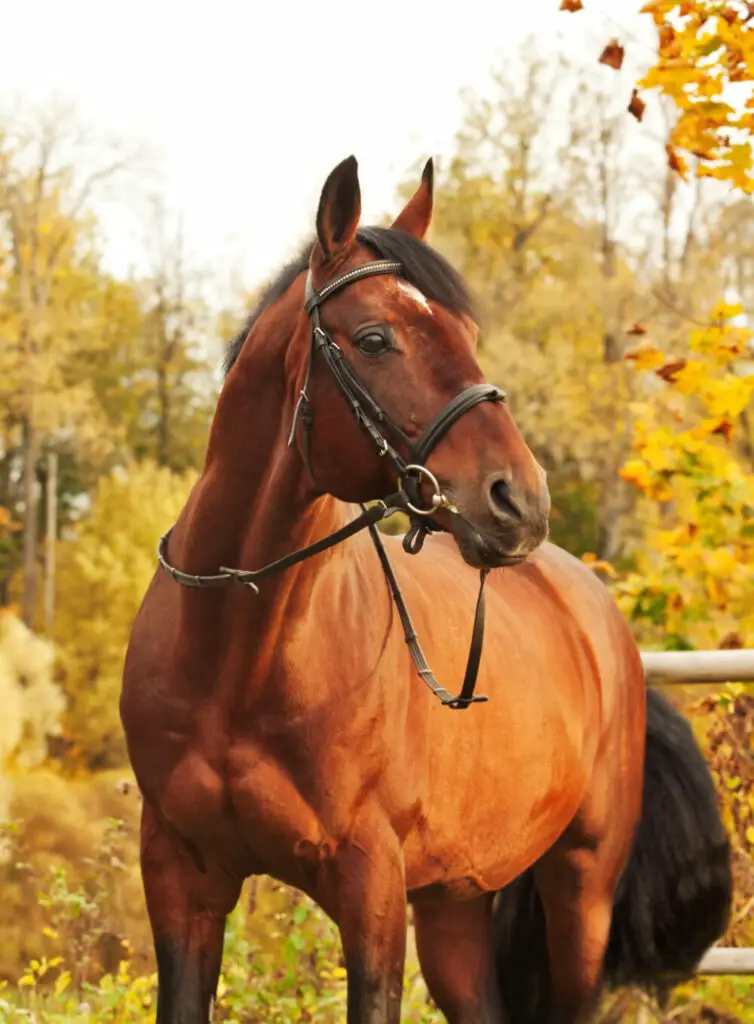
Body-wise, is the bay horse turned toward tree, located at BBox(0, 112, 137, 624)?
no

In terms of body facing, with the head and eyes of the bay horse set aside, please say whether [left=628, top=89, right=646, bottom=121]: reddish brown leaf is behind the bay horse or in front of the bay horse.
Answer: behind

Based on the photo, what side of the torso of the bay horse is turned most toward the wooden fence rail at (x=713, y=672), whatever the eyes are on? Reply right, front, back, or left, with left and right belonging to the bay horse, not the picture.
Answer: back

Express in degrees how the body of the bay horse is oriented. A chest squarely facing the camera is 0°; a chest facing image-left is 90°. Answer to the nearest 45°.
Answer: approximately 45°
